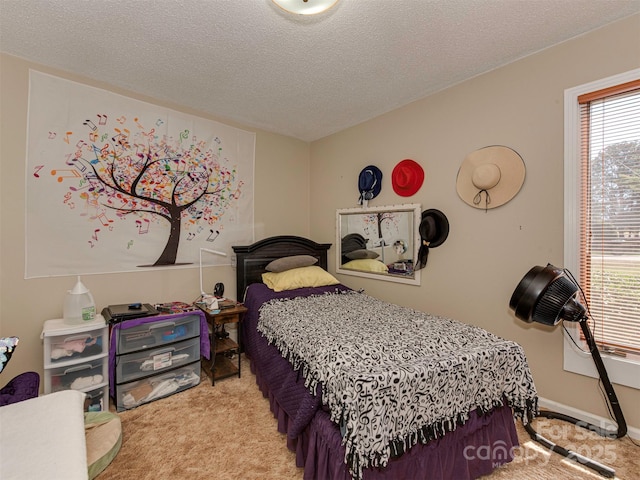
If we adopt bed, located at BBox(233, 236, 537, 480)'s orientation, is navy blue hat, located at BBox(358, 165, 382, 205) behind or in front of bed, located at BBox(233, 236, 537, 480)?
behind

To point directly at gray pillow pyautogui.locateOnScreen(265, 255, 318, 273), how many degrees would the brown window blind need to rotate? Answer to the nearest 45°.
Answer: approximately 45° to its right

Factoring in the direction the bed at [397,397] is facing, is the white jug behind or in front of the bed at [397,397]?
behind

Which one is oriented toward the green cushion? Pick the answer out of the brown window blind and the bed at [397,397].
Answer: the brown window blind

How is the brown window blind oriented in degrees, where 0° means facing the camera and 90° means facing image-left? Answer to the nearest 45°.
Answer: approximately 45°

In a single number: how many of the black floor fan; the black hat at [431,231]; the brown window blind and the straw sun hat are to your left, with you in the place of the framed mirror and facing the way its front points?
4

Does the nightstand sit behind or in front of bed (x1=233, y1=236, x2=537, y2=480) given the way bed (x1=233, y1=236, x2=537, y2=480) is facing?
behind

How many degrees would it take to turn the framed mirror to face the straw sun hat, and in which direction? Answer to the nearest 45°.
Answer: approximately 90° to its left

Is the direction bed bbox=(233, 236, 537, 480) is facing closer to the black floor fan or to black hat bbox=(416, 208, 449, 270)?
the black floor fan

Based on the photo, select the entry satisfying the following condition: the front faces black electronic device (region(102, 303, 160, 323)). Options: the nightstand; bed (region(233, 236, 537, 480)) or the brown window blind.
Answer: the brown window blind

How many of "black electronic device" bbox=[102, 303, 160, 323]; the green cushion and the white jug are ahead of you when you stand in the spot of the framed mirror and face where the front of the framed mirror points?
3

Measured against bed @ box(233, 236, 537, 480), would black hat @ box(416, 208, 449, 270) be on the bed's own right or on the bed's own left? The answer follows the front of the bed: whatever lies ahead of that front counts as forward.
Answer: on the bed's own left
